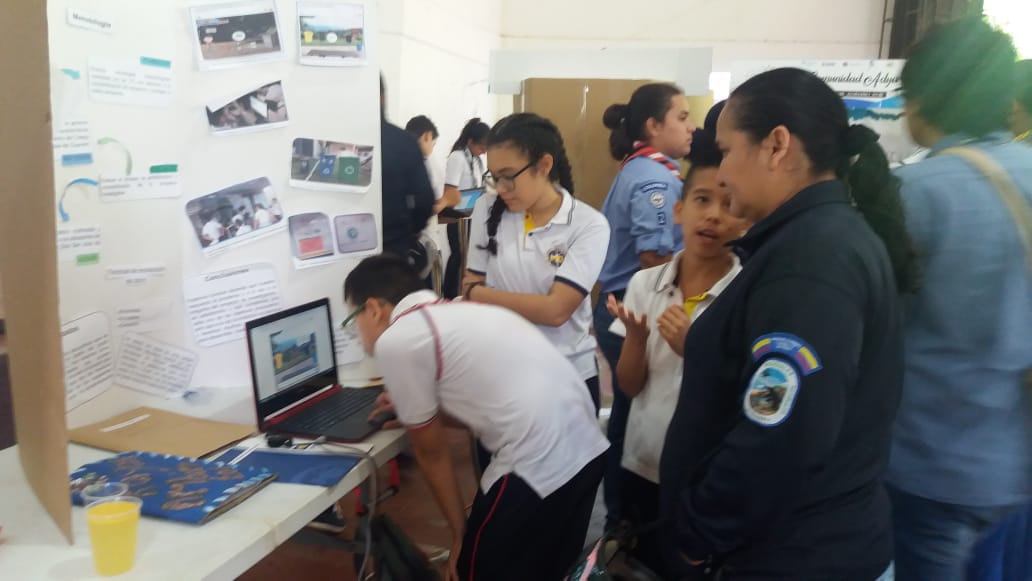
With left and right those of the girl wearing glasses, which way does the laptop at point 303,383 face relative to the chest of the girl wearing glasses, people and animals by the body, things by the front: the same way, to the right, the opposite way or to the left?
to the left

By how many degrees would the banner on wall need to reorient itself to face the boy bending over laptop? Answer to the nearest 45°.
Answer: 0° — it already faces them

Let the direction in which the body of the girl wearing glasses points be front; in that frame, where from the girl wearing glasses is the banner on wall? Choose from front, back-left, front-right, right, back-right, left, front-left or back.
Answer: back

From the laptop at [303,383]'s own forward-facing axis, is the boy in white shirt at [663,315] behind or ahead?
ahead

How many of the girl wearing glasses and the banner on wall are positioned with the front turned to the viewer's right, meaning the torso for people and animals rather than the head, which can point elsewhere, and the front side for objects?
0

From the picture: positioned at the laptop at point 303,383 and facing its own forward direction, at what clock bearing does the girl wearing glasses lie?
The girl wearing glasses is roughly at 10 o'clock from the laptop.

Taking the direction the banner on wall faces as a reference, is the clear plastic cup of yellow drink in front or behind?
in front

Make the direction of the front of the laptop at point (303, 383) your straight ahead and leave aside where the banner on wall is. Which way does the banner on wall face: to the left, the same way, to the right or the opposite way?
to the right

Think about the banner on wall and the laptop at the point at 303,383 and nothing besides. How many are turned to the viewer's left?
0

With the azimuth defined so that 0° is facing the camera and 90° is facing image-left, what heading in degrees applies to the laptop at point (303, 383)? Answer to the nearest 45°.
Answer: approximately 315°

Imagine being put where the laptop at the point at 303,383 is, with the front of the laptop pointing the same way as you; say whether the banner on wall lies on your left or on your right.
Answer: on your left
